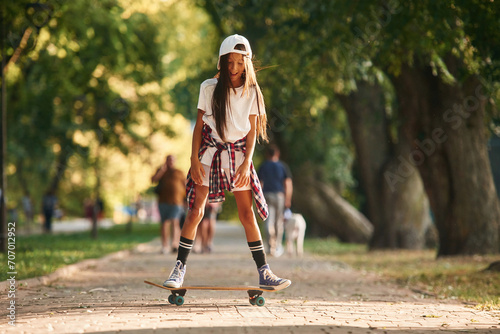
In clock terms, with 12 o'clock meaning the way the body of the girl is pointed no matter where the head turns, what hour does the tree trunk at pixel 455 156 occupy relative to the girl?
The tree trunk is roughly at 7 o'clock from the girl.

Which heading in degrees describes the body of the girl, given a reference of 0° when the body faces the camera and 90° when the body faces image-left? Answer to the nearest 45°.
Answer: approximately 0°

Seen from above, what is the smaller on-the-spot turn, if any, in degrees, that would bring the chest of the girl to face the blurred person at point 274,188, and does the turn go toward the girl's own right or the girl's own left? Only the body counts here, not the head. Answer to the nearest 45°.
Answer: approximately 180°
